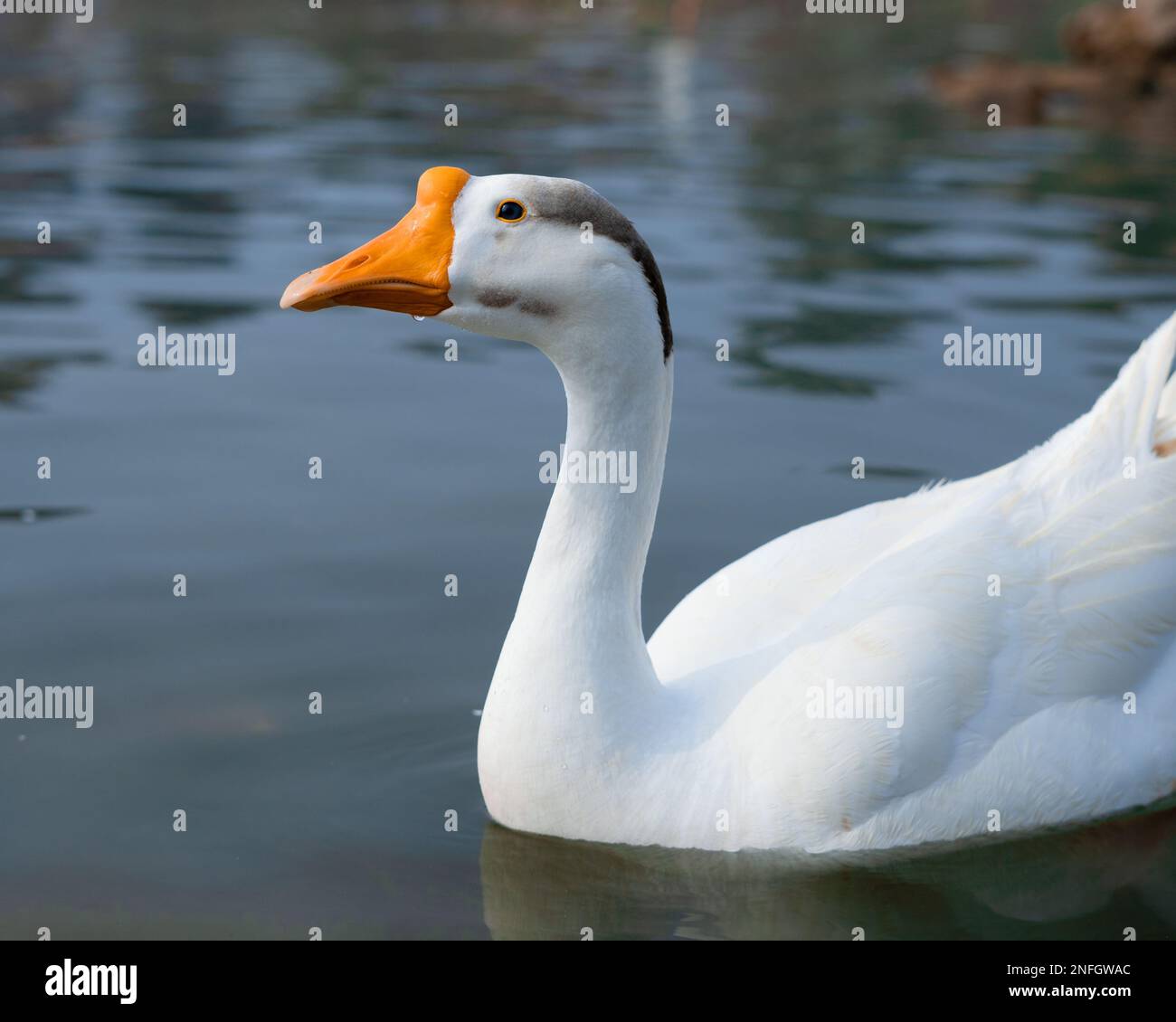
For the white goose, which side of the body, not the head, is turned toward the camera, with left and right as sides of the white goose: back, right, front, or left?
left
